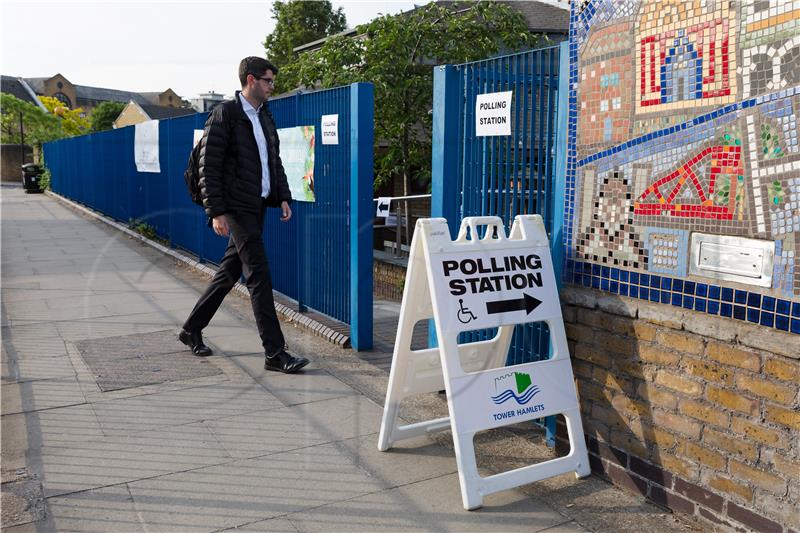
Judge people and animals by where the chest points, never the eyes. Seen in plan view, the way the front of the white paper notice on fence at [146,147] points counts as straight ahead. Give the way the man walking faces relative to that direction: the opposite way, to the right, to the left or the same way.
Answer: to the left

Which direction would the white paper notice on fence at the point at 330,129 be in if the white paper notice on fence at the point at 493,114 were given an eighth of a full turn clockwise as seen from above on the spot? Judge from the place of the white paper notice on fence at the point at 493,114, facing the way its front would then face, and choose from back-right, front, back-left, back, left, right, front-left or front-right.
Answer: right

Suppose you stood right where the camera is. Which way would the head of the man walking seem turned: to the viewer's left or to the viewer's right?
to the viewer's right

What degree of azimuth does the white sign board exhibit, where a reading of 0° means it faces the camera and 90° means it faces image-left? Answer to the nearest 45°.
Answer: approximately 0°
